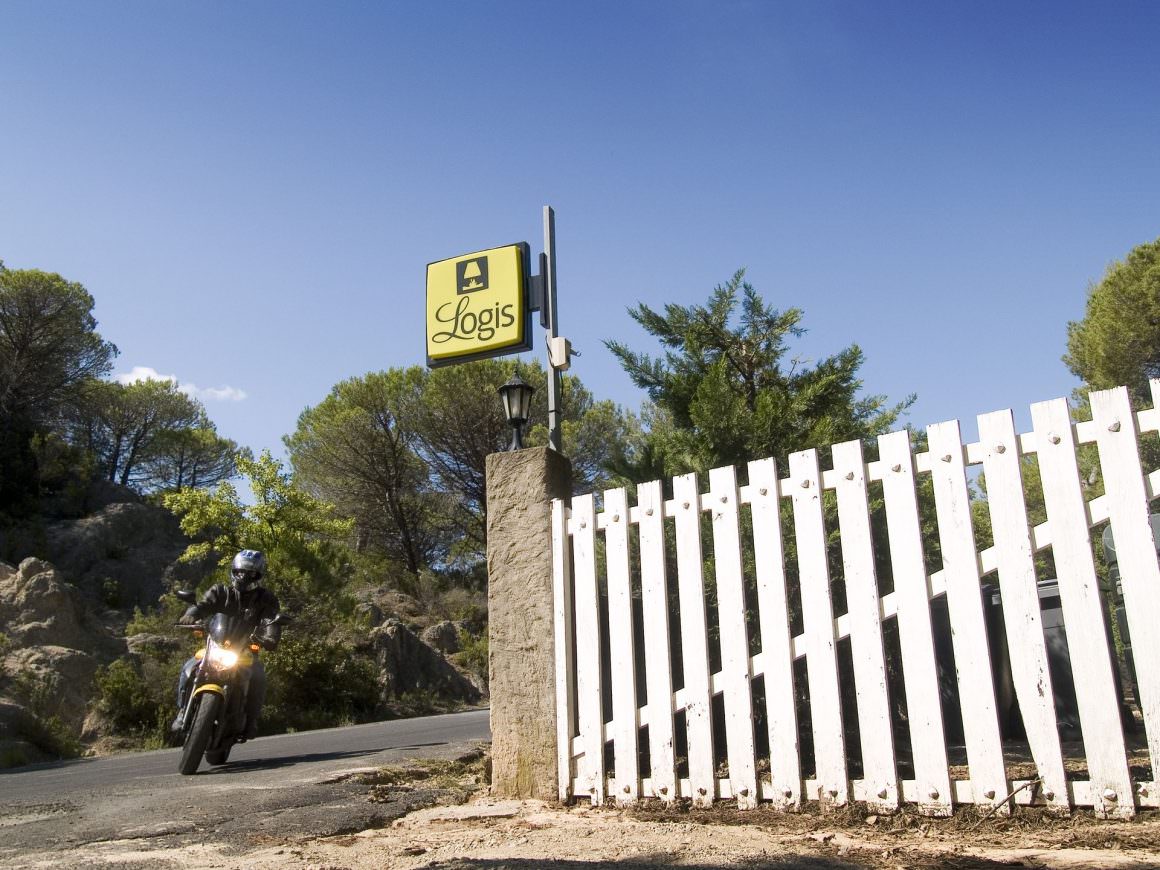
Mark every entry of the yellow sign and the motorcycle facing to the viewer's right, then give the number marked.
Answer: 0

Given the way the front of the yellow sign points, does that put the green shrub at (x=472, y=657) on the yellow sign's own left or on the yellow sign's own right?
on the yellow sign's own right

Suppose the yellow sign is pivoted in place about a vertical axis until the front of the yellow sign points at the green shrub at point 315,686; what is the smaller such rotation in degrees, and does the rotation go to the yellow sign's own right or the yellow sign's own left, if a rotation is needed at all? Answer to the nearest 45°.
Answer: approximately 135° to the yellow sign's own right

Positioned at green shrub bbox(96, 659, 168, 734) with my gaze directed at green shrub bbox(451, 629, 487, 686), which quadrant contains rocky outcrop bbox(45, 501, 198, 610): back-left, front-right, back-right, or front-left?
front-left

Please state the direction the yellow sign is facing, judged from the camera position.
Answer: facing the viewer and to the left of the viewer

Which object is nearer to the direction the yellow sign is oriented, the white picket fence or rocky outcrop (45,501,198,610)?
the white picket fence

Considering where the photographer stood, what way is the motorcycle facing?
facing the viewer

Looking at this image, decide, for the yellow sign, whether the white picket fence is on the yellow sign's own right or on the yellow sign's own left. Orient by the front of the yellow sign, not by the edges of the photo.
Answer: on the yellow sign's own left

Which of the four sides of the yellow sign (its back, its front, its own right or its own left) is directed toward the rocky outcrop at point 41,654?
right

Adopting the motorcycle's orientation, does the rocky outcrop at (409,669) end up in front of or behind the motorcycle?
behind

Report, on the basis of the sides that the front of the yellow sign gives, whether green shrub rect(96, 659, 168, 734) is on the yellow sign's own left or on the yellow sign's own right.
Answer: on the yellow sign's own right
